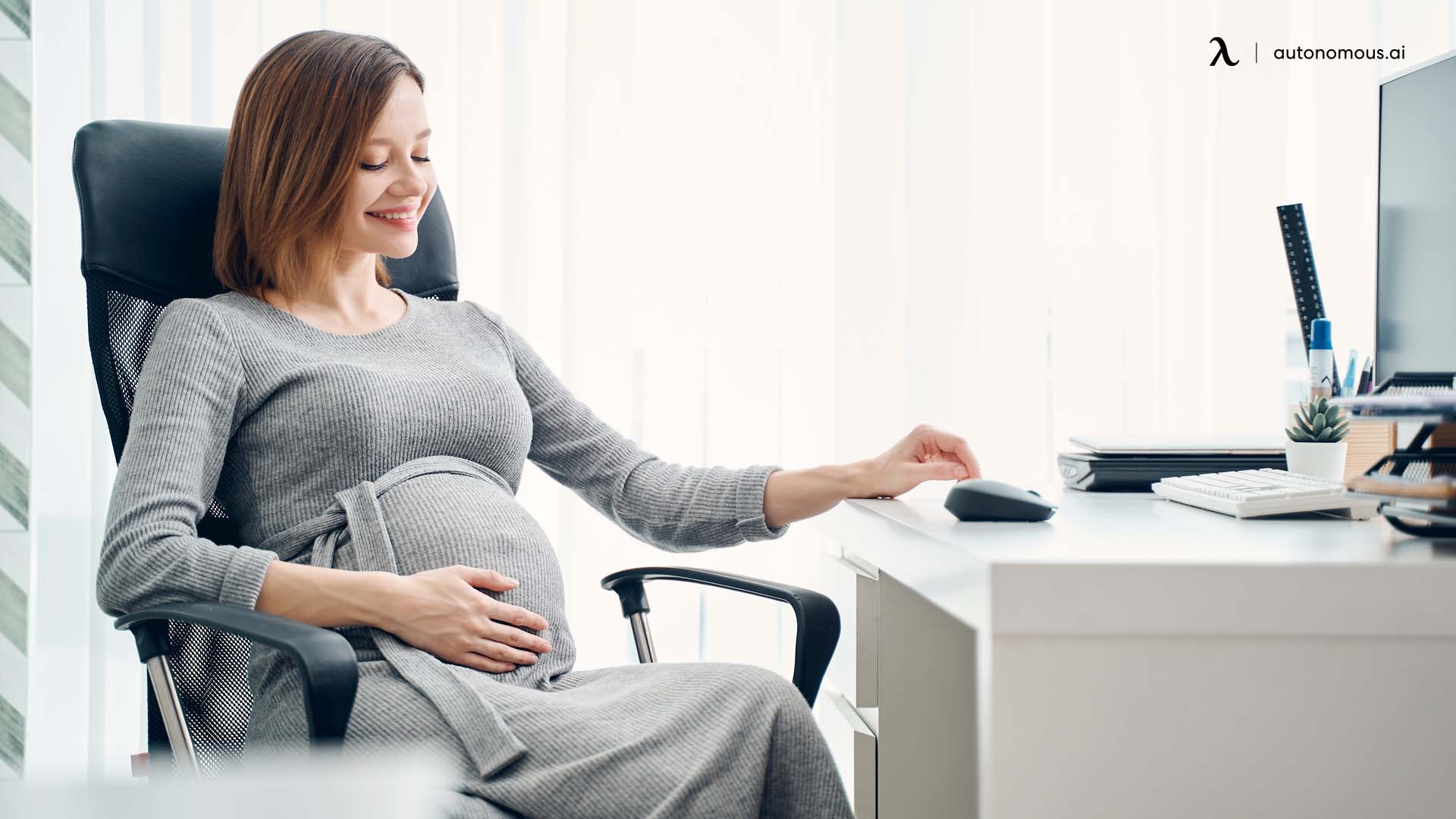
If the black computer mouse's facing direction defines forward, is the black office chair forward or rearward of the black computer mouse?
rearward

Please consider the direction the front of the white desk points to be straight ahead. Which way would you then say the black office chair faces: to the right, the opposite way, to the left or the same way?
the opposite way

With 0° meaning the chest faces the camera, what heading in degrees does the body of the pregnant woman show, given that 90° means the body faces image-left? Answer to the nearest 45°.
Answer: approximately 315°

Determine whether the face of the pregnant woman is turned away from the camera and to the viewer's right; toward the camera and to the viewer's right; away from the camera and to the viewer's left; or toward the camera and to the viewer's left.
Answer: toward the camera and to the viewer's right

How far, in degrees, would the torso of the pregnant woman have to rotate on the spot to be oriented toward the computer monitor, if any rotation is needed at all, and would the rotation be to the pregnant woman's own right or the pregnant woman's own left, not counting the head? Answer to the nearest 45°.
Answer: approximately 45° to the pregnant woman's own left

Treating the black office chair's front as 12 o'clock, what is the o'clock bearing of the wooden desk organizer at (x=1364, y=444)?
The wooden desk organizer is roughly at 11 o'clock from the black office chair.

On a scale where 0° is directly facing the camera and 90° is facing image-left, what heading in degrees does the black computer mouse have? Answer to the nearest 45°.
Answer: approximately 270°

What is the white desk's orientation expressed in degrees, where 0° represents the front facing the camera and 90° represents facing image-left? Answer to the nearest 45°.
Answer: approximately 90°

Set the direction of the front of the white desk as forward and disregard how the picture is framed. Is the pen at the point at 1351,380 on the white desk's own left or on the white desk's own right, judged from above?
on the white desk's own right
